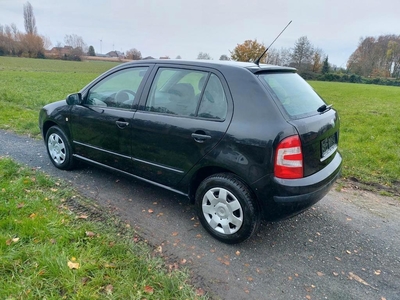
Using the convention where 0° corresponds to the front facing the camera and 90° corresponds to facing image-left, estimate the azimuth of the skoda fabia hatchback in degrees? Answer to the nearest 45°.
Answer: approximately 135°
